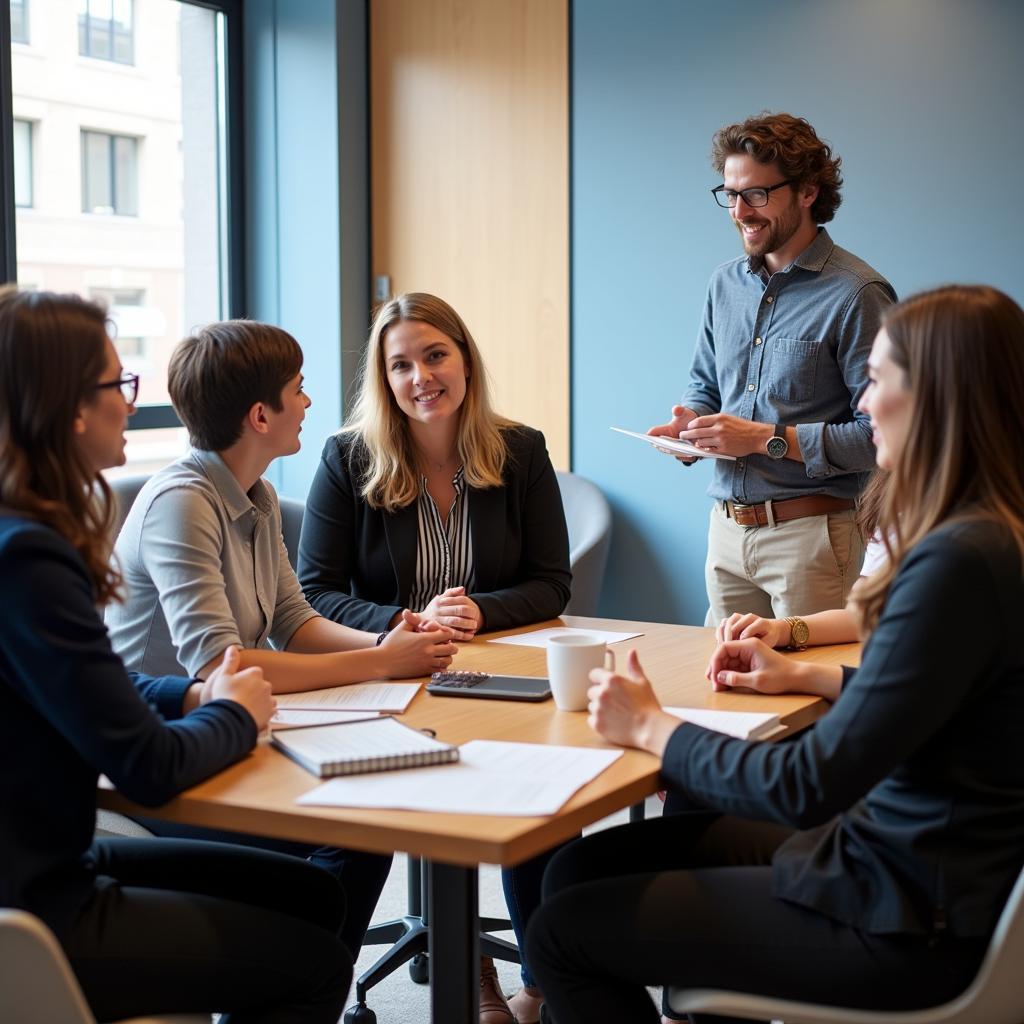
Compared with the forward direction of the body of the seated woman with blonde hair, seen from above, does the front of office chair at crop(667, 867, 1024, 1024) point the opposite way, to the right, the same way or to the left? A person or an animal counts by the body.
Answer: to the right

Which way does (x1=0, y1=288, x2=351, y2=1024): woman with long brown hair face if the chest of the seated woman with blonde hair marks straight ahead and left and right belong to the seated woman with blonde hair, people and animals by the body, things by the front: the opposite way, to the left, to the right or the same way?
to the left

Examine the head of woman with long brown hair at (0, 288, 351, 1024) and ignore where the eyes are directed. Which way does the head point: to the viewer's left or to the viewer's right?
to the viewer's right

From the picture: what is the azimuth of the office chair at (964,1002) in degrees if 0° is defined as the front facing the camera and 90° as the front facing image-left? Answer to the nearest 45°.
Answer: approximately 90°

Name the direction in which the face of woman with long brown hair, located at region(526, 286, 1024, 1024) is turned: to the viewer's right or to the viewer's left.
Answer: to the viewer's left

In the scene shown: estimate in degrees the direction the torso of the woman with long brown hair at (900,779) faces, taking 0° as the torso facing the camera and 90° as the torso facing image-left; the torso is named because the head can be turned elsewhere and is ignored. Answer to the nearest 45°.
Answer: approximately 90°

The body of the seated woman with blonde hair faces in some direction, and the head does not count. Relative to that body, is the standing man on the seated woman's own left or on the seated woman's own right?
on the seated woman's own left

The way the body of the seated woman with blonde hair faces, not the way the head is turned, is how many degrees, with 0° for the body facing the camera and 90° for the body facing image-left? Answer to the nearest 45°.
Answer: approximately 0°

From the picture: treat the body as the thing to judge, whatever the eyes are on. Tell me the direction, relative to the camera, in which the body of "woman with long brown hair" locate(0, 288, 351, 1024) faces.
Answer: to the viewer's right
